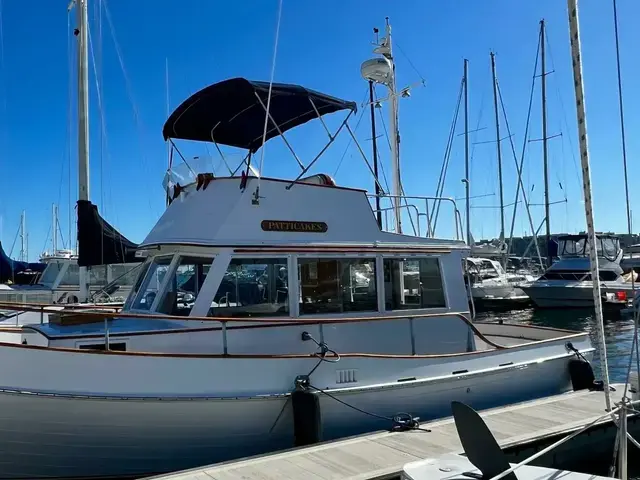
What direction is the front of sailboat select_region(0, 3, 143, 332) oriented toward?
to the viewer's left

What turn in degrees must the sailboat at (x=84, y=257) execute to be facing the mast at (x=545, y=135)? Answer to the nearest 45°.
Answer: approximately 135° to its right

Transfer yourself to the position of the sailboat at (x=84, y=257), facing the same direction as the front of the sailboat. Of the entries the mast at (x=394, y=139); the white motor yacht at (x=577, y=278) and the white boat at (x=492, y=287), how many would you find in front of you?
0

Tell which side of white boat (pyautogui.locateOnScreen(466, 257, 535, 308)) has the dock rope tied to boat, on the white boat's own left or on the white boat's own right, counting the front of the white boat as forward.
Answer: on the white boat's own right

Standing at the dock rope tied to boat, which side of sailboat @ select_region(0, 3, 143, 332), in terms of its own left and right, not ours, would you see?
left

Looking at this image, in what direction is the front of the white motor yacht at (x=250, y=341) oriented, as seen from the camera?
facing the viewer and to the left of the viewer

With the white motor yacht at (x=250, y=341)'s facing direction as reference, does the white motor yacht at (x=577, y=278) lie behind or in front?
behind

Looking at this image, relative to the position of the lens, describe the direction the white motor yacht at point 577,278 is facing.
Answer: facing to the left of the viewer

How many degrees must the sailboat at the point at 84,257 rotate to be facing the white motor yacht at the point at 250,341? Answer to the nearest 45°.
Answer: approximately 90° to its left

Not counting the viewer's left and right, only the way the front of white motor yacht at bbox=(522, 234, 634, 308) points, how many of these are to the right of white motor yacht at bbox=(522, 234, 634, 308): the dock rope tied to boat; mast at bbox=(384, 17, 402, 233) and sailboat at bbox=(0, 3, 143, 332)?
0

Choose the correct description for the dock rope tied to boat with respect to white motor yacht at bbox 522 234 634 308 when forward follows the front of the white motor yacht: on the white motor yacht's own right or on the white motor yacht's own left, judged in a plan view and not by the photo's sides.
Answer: on the white motor yacht's own left

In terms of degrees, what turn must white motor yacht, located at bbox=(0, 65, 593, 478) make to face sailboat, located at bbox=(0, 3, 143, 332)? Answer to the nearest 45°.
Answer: approximately 90° to its right
